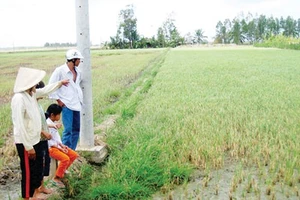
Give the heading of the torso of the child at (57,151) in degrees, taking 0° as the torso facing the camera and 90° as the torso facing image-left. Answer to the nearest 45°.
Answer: approximately 315°

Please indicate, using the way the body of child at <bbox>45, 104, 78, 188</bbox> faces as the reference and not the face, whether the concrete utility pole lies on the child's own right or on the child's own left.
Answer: on the child's own left

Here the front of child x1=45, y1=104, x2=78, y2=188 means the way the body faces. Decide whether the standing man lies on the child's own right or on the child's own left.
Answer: on the child's own left
